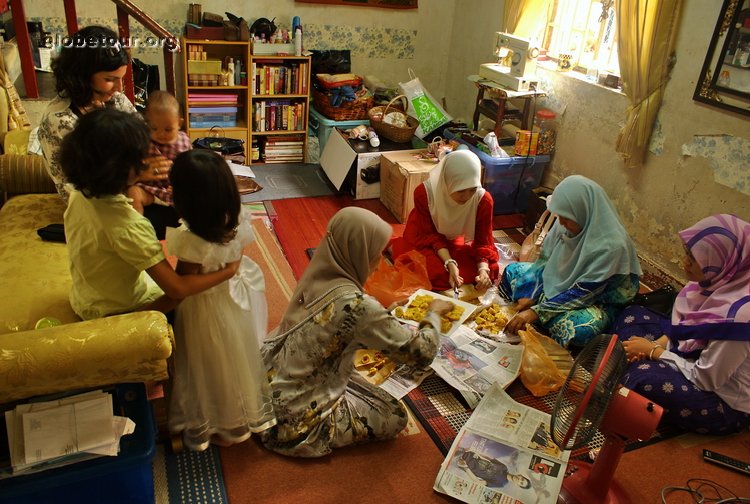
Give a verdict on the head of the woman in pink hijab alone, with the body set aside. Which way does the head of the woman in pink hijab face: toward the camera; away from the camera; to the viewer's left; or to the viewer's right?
to the viewer's left

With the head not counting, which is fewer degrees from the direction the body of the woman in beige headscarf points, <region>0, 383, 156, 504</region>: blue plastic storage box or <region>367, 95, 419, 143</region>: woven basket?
the woven basket

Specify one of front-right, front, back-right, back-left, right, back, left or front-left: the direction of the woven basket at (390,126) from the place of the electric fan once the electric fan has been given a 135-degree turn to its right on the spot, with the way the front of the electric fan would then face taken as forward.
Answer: left

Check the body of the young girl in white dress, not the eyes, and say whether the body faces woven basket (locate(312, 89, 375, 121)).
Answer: no

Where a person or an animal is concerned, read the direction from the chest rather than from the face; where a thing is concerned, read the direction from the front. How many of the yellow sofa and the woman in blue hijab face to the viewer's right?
1

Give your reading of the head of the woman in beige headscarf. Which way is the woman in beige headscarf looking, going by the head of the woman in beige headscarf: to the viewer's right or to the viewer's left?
to the viewer's right

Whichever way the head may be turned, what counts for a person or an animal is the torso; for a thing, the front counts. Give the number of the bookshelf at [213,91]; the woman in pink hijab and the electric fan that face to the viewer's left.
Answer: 2

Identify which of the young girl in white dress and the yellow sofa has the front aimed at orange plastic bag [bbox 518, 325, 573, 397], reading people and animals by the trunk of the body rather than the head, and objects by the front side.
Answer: the yellow sofa

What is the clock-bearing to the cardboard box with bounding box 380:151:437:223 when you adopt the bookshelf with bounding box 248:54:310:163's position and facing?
The cardboard box is roughly at 11 o'clock from the bookshelf.

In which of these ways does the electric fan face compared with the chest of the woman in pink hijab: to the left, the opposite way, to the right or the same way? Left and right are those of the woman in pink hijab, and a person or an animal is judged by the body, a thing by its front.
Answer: the same way

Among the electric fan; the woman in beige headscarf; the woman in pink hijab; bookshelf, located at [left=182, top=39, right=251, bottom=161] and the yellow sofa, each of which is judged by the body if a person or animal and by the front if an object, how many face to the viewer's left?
2

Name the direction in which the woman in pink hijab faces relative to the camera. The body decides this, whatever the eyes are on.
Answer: to the viewer's left

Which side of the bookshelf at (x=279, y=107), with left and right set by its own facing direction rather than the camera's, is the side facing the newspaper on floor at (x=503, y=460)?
front

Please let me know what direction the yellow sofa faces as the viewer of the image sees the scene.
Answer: facing to the right of the viewer

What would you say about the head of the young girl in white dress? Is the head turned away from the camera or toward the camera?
away from the camera

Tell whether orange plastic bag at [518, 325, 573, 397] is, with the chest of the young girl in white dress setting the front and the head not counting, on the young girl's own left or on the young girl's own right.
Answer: on the young girl's own right

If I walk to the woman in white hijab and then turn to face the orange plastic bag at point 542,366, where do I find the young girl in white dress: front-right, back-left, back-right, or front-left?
front-right

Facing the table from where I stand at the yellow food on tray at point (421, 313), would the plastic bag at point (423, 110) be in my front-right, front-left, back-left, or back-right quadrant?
front-left

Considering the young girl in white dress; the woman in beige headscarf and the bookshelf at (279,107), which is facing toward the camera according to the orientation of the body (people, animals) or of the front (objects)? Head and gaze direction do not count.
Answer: the bookshelf

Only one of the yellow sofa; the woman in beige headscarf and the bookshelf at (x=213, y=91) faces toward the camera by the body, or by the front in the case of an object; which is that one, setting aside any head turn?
the bookshelf

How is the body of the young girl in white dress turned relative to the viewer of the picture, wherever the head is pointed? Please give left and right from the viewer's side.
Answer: facing away from the viewer and to the left of the viewer

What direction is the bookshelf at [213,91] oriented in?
toward the camera
